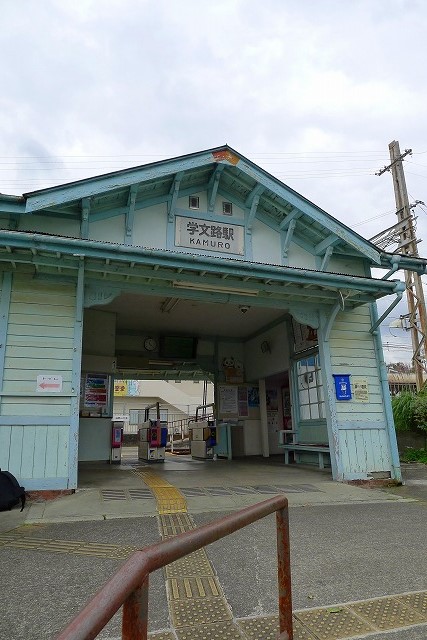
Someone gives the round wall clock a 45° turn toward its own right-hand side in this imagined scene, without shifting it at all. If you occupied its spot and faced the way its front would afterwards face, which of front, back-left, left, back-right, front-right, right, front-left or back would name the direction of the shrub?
back-left

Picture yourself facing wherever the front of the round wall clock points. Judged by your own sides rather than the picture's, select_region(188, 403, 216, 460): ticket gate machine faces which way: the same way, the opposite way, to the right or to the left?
the same way

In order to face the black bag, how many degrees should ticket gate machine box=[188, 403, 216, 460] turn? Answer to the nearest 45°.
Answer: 0° — it already faces it

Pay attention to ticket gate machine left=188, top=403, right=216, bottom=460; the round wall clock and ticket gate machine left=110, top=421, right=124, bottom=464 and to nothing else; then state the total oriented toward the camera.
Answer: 3

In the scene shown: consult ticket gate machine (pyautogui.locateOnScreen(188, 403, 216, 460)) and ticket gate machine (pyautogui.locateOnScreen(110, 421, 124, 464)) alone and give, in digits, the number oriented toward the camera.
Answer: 2

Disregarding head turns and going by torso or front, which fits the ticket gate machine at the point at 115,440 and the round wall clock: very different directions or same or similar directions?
same or similar directions

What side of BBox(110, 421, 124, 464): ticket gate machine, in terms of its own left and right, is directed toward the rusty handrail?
front

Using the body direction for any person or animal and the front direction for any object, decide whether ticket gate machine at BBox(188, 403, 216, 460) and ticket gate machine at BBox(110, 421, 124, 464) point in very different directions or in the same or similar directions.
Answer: same or similar directions

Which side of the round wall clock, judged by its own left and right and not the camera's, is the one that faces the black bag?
front

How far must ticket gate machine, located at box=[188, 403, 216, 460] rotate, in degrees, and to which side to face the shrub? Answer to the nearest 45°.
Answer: approximately 90° to its left

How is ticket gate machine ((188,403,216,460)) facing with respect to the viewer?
toward the camera

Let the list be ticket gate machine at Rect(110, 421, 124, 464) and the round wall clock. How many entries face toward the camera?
2

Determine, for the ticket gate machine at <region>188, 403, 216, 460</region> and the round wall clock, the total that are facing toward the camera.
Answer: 2

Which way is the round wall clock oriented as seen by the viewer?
toward the camera
